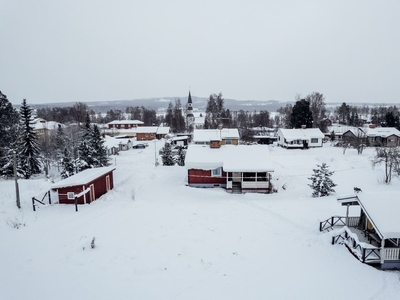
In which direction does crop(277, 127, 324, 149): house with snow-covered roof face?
toward the camera

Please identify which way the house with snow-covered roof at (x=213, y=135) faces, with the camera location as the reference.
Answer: facing the viewer

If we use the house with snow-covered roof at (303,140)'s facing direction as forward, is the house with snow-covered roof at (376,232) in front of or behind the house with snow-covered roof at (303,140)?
in front

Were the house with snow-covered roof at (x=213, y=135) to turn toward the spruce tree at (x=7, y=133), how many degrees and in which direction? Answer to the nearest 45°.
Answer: approximately 45° to its right

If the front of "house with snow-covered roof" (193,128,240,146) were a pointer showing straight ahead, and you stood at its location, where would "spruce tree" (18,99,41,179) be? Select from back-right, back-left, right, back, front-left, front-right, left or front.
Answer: front-right

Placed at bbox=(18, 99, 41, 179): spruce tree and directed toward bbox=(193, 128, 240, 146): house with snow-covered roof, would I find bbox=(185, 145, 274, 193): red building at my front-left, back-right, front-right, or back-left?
front-right

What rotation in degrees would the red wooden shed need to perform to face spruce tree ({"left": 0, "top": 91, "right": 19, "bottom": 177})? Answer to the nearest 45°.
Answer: approximately 180°

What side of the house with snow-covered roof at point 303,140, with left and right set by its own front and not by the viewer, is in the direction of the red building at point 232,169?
front

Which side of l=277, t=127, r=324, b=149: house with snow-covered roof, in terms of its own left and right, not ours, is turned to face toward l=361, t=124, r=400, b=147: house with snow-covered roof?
left

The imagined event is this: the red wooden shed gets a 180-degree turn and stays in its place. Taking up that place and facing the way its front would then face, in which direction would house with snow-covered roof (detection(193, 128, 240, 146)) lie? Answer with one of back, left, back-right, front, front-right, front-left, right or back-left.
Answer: right

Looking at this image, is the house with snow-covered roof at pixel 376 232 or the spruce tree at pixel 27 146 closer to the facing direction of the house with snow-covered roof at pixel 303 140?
the house with snow-covered roof

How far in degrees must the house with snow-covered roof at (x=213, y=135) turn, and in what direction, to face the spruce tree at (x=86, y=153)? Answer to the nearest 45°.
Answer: approximately 45° to its right

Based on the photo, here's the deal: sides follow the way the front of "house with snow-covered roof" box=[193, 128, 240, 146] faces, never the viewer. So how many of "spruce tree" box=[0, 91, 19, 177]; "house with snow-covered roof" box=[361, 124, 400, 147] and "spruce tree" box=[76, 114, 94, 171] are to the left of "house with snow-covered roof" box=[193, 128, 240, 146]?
1

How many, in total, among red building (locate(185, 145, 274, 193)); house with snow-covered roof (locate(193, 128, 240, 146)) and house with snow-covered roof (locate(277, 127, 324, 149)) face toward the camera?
3
